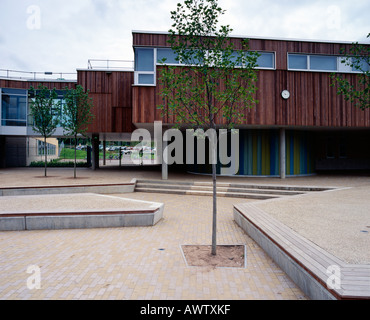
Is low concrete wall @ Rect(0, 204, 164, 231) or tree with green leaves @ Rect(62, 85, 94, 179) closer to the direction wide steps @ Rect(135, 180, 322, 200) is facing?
the low concrete wall

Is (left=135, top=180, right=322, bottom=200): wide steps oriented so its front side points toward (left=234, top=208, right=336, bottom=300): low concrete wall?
yes

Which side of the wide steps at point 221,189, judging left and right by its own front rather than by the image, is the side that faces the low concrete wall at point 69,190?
right

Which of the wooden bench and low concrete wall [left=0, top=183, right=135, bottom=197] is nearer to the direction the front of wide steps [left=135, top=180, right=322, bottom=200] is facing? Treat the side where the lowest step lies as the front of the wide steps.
the wooden bench

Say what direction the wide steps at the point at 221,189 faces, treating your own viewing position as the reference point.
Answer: facing the viewer

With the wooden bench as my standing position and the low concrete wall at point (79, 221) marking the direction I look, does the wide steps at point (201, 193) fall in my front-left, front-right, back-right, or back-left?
front-right

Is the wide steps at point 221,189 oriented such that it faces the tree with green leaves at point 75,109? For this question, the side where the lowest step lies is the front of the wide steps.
no

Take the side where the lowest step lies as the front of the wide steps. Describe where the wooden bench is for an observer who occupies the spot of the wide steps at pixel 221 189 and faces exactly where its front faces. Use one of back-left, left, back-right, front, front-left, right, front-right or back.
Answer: front

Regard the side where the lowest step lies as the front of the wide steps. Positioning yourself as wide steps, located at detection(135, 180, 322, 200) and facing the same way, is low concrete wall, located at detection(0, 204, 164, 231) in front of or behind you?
in front
